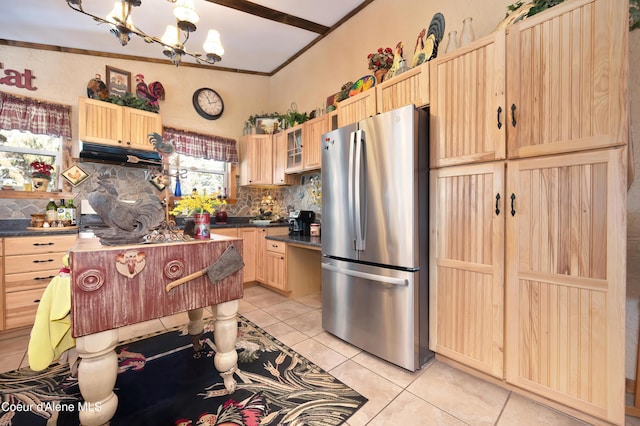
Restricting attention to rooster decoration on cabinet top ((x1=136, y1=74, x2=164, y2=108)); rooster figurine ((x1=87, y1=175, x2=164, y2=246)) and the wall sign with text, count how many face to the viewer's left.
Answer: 2

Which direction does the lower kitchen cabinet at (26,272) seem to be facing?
toward the camera

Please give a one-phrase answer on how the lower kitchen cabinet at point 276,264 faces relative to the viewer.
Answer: facing the viewer and to the left of the viewer

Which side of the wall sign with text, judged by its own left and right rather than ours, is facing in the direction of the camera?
front

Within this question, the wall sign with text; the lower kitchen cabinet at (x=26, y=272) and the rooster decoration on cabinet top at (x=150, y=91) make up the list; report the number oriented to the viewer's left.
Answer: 1

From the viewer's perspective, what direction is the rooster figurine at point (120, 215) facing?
to the viewer's left

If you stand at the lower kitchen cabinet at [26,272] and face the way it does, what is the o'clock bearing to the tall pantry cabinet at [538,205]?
The tall pantry cabinet is roughly at 11 o'clock from the lower kitchen cabinet.

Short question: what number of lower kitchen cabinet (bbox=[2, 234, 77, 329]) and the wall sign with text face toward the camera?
2

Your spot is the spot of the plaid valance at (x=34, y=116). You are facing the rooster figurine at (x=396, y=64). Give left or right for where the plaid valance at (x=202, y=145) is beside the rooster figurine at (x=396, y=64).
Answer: left

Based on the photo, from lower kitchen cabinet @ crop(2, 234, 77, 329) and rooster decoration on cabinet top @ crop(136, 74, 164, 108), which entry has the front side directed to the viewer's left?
the rooster decoration on cabinet top

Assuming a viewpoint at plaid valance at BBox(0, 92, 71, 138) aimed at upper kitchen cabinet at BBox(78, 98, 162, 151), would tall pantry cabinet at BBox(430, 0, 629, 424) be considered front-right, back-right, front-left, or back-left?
front-right

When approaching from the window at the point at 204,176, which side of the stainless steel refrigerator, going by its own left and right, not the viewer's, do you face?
right

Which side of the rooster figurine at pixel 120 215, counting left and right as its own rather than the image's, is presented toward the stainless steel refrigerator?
back

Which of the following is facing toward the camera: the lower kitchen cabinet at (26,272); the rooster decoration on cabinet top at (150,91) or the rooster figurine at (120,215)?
the lower kitchen cabinet

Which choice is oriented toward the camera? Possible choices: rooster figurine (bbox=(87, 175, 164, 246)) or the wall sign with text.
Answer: the wall sign with text

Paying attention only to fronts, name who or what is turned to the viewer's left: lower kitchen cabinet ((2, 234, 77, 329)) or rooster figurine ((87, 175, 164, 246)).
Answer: the rooster figurine

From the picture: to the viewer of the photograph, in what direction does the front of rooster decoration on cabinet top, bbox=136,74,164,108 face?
facing to the left of the viewer
